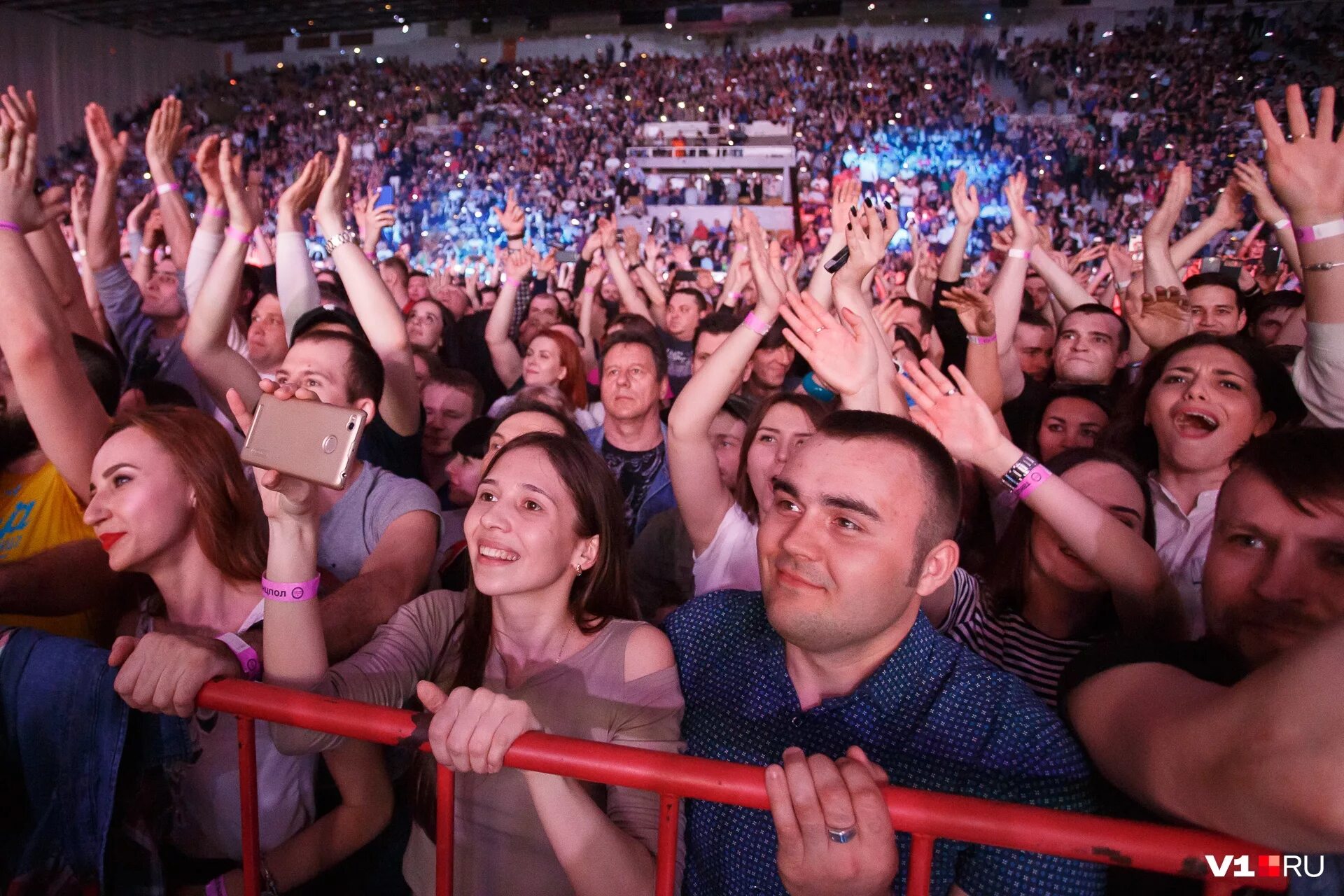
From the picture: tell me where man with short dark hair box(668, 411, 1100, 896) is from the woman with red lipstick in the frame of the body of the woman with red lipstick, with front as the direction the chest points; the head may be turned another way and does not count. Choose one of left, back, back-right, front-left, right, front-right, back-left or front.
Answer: left

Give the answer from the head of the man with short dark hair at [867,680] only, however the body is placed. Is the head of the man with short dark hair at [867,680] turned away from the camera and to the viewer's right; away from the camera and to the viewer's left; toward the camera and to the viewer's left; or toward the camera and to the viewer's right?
toward the camera and to the viewer's left

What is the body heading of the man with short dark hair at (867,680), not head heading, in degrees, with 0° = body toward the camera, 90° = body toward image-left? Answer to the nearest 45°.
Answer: approximately 45°

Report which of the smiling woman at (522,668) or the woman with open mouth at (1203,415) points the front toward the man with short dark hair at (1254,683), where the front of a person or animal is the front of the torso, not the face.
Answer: the woman with open mouth

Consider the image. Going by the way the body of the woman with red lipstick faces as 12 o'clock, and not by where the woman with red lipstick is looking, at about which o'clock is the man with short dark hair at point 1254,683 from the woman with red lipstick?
The man with short dark hair is roughly at 9 o'clock from the woman with red lipstick.

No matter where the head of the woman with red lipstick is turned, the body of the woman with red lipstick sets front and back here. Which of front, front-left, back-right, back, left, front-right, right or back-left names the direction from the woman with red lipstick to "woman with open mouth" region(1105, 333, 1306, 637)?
back-left

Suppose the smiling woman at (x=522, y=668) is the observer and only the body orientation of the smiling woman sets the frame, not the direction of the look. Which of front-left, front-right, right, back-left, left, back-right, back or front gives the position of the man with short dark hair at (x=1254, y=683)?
left

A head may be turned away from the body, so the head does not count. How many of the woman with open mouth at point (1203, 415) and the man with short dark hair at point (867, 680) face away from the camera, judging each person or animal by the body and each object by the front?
0
